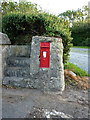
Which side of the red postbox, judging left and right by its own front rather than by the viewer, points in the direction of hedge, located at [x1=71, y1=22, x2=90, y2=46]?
back

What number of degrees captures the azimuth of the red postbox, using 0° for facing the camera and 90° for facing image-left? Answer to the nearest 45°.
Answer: approximately 0°

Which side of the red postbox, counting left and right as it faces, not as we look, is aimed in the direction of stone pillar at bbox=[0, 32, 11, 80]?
right
